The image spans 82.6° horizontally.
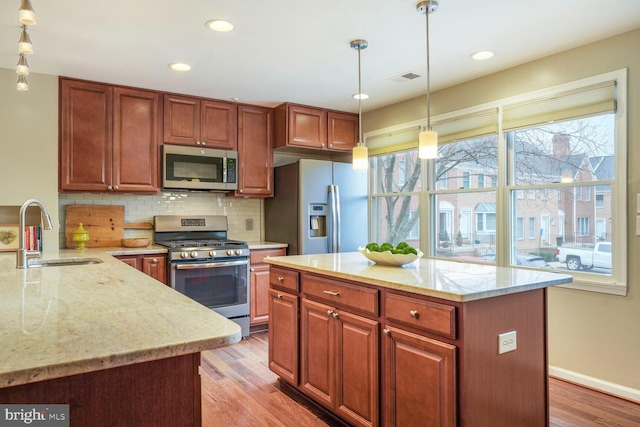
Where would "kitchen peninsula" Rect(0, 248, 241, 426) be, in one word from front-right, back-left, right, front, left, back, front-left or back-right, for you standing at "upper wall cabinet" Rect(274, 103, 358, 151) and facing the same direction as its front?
front-right

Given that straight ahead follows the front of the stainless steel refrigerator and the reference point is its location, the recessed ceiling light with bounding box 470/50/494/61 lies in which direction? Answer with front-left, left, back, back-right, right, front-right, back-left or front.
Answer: front

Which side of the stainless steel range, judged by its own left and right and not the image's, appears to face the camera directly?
front

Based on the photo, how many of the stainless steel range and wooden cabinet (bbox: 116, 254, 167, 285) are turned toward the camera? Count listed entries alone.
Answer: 2

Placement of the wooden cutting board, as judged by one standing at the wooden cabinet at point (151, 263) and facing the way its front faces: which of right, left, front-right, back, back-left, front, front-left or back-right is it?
back-right

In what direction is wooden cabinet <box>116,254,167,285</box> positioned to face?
toward the camera

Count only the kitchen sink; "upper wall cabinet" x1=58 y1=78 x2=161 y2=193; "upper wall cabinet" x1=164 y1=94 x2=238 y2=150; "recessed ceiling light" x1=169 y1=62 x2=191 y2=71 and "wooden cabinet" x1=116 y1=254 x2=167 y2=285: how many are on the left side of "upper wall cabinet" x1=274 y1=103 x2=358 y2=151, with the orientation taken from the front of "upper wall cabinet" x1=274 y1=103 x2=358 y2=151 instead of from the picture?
0

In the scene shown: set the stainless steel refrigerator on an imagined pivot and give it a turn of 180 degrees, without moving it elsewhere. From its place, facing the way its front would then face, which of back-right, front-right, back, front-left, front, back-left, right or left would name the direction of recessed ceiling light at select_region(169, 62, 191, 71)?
left

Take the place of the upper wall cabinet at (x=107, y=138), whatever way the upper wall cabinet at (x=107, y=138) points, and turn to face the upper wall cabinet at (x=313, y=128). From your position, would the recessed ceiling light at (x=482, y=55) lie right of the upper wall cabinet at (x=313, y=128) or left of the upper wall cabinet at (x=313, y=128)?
right

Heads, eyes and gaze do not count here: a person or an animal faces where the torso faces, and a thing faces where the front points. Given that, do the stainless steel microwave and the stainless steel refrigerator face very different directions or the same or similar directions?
same or similar directions

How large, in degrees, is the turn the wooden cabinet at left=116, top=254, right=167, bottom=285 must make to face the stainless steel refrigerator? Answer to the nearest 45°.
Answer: approximately 90° to its left

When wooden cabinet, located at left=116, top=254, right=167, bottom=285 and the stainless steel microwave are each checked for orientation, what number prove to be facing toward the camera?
2

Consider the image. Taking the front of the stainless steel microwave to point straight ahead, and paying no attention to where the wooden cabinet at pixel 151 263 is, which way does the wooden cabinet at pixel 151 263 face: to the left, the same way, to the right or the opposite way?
the same way

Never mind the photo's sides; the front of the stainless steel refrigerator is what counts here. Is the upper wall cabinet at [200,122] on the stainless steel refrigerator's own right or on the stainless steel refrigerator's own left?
on the stainless steel refrigerator's own right
